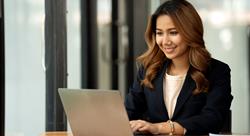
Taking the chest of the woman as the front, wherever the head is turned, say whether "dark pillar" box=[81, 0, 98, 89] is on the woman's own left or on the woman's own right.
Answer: on the woman's own right

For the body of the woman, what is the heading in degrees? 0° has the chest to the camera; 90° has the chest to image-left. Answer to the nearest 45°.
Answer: approximately 45°

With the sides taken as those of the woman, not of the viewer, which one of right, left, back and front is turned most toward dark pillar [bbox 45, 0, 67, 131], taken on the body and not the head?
right
